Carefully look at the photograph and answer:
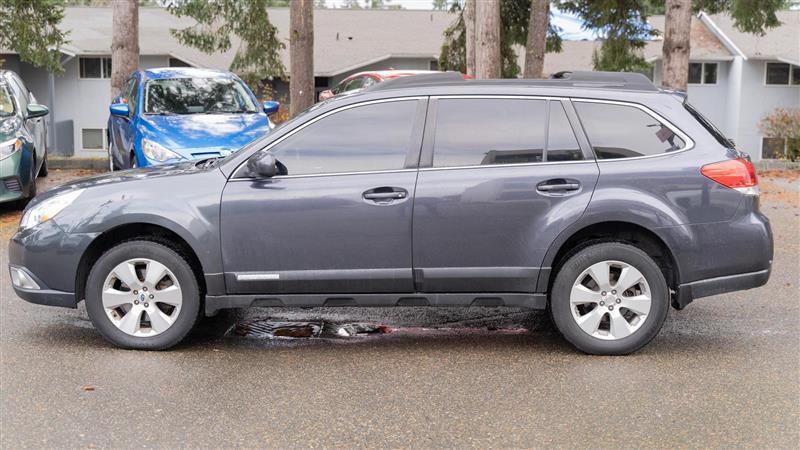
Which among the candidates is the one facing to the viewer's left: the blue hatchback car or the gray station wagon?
the gray station wagon

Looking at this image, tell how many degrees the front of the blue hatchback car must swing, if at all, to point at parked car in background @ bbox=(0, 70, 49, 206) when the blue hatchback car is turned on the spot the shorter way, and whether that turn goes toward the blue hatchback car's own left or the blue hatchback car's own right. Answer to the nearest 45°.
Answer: approximately 135° to the blue hatchback car's own right

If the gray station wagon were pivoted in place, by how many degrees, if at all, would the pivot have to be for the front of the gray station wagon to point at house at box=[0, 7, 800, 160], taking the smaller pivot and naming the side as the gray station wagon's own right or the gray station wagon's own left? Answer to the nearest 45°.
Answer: approximately 90° to the gray station wagon's own right

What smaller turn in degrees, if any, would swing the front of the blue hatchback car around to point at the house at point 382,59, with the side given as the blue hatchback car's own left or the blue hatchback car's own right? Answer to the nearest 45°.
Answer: approximately 135° to the blue hatchback car's own left

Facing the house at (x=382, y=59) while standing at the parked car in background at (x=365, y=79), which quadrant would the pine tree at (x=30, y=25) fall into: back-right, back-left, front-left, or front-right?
front-left

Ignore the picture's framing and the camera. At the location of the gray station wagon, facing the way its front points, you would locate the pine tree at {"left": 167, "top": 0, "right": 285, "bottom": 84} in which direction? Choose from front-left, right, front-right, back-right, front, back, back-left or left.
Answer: right

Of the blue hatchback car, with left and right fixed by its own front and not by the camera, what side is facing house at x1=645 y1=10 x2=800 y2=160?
left

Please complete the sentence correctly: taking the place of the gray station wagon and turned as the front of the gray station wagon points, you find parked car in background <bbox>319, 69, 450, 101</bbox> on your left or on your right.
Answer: on your right

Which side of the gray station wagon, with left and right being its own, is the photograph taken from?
left

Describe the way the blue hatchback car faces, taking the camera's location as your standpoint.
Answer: facing the viewer and to the right of the viewer

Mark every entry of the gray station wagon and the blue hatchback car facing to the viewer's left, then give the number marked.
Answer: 1

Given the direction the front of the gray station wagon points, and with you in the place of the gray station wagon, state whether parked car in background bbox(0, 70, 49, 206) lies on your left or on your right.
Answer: on your right
